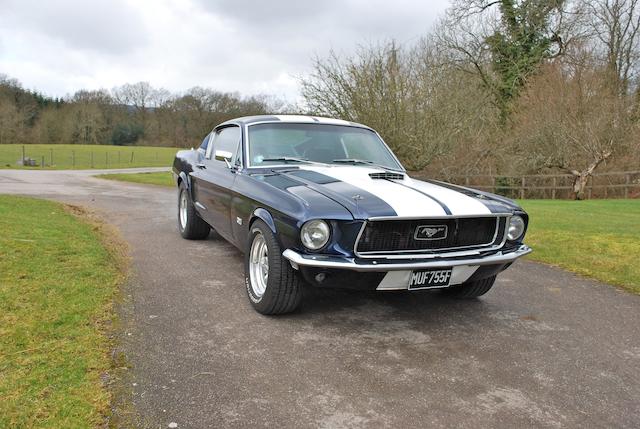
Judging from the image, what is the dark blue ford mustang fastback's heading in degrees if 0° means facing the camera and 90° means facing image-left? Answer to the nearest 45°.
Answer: approximately 315°

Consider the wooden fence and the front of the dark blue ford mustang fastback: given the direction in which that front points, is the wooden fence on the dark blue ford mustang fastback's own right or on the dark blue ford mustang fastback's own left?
on the dark blue ford mustang fastback's own left

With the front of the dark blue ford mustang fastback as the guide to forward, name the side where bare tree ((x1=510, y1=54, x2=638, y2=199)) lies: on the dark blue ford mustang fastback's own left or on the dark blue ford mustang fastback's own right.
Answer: on the dark blue ford mustang fastback's own left
